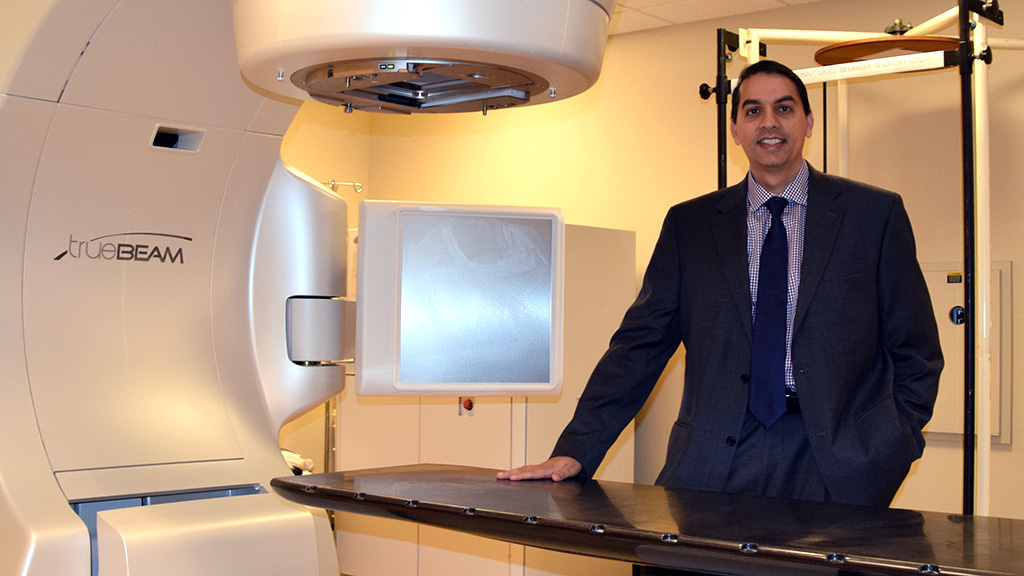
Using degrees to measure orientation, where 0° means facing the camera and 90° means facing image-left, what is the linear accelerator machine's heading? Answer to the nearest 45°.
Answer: approximately 315°

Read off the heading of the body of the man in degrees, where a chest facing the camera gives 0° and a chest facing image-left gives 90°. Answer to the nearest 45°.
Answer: approximately 0°

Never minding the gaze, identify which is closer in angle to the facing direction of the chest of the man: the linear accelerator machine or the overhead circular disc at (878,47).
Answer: the linear accelerator machine

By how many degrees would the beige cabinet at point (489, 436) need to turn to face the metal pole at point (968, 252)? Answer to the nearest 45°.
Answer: approximately 45° to its left

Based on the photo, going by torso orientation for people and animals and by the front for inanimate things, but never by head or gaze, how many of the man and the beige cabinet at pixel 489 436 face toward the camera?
2

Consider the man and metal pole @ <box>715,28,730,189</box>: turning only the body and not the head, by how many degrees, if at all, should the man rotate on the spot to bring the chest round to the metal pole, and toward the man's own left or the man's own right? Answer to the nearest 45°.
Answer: approximately 180°

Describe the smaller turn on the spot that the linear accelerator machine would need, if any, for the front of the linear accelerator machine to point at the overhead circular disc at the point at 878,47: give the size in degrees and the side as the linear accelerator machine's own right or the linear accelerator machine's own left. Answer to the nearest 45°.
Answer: approximately 90° to the linear accelerator machine's own left

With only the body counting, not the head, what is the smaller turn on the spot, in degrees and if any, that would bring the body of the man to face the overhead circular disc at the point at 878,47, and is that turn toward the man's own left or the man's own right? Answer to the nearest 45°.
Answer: approximately 180°
